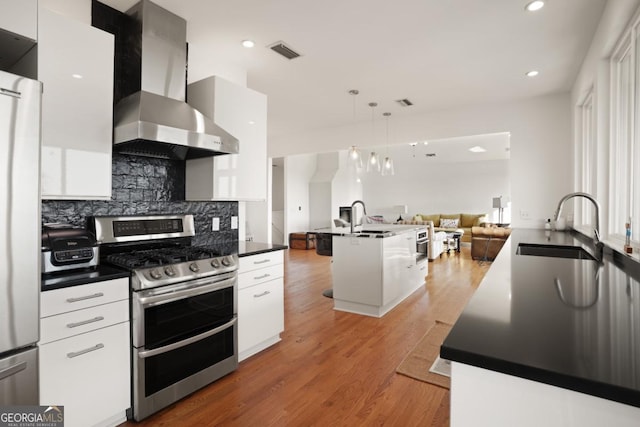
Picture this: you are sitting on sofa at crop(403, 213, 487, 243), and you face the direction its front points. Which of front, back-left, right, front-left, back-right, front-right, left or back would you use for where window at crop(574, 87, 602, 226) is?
front

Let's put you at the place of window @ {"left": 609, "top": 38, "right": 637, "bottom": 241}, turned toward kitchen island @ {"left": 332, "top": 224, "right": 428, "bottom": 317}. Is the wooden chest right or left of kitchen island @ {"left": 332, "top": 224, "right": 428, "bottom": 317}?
right

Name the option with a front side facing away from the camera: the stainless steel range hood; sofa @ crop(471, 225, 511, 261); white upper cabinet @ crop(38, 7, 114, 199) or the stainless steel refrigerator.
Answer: the sofa

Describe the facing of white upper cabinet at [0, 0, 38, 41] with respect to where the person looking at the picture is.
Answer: facing the viewer and to the right of the viewer

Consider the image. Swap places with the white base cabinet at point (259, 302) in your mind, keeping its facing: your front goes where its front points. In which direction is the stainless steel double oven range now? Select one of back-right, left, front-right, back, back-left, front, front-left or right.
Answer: right

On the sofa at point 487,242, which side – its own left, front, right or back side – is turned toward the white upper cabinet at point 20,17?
back

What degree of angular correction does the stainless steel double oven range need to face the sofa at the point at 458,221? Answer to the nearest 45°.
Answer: approximately 90° to its left

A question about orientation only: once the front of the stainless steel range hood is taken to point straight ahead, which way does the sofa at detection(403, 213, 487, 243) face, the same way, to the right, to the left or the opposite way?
to the right

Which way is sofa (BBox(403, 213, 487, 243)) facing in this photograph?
toward the camera

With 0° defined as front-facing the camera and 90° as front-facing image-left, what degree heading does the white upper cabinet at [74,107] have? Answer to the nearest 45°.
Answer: approximately 315°

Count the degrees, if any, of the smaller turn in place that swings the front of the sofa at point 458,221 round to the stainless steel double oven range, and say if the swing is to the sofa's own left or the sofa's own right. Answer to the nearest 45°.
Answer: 0° — it already faces it

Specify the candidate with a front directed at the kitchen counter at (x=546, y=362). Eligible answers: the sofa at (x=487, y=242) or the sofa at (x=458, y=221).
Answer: the sofa at (x=458, y=221)

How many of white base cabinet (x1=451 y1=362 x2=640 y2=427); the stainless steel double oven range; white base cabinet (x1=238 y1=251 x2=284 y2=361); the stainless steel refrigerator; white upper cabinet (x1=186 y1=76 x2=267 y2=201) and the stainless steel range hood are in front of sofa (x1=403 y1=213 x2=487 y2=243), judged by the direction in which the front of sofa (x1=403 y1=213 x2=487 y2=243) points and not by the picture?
6
